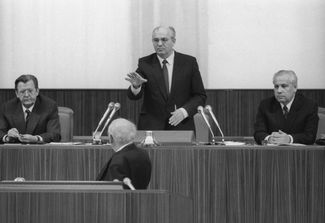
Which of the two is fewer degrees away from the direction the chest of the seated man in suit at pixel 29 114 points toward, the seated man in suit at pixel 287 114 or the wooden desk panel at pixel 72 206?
the wooden desk panel

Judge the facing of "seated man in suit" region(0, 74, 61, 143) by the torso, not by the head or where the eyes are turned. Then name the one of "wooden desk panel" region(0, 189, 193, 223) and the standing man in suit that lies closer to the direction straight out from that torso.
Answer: the wooden desk panel

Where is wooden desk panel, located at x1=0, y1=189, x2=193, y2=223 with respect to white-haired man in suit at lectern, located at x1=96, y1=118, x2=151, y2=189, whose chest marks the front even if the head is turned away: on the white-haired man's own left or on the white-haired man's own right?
on the white-haired man's own left

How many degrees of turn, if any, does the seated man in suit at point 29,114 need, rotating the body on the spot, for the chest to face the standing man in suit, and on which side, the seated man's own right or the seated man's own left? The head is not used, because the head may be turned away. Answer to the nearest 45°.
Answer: approximately 90° to the seated man's own left

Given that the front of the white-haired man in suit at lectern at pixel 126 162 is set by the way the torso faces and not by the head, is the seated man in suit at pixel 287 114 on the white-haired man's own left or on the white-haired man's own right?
on the white-haired man's own right

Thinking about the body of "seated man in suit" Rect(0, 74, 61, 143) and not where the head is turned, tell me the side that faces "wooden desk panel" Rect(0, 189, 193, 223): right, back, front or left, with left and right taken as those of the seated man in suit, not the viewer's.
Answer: front

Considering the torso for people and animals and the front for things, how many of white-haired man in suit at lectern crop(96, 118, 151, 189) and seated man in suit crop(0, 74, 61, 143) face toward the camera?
1

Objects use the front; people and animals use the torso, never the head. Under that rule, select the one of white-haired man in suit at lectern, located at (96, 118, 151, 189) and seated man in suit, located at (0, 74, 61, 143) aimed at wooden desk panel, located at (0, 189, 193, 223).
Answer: seated man in suit, located at (0, 74, 61, 143)

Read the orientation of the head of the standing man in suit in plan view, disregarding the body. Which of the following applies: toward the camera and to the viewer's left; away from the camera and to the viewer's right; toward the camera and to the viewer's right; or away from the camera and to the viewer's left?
toward the camera and to the viewer's left

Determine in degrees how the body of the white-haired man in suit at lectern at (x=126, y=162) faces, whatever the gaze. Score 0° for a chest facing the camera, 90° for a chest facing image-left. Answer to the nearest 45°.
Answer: approximately 135°

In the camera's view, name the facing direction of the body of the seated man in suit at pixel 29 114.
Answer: toward the camera

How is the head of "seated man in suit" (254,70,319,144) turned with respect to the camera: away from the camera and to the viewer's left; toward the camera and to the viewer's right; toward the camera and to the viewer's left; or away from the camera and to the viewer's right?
toward the camera and to the viewer's left
